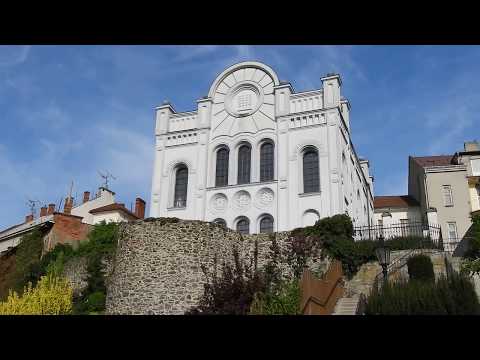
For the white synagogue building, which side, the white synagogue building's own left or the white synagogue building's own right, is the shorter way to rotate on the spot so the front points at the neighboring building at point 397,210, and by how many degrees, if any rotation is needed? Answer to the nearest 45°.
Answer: approximately 135° to the white synagogue building's own left

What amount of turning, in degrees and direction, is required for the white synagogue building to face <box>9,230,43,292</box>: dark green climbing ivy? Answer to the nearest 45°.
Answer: approximately 90° to its right

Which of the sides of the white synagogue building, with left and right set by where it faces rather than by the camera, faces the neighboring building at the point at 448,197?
left

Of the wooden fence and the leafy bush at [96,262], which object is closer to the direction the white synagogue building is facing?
the wooden fence

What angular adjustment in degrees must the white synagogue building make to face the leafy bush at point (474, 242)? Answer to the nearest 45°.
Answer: approximately 45° to its left

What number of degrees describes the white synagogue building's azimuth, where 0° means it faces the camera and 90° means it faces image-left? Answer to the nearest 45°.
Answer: approximately 0°
